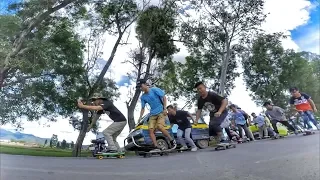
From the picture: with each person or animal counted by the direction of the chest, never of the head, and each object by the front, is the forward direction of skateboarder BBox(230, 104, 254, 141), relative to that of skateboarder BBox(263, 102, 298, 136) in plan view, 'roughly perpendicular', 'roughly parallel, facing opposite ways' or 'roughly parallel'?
roughly parallel

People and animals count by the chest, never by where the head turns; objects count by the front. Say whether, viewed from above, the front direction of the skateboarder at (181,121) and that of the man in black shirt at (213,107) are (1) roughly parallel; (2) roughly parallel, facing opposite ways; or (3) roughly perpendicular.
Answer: roughly parallel

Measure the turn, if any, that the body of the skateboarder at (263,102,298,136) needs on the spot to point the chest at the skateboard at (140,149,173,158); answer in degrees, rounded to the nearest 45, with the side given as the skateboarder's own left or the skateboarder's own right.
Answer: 0° — they already face it

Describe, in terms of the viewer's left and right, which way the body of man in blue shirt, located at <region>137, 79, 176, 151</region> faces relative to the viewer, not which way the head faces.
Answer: facing the viewer and to the left of the viewer

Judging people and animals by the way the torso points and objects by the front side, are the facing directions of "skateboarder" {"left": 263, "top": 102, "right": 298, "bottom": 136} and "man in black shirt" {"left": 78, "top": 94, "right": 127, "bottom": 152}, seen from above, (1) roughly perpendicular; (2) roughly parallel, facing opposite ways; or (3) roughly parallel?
roughly parallel

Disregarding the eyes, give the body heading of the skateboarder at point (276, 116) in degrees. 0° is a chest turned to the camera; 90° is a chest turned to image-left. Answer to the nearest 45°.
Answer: approximately 45°

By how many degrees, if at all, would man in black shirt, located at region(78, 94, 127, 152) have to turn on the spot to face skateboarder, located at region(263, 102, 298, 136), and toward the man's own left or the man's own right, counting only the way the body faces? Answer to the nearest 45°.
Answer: approximately 180°
